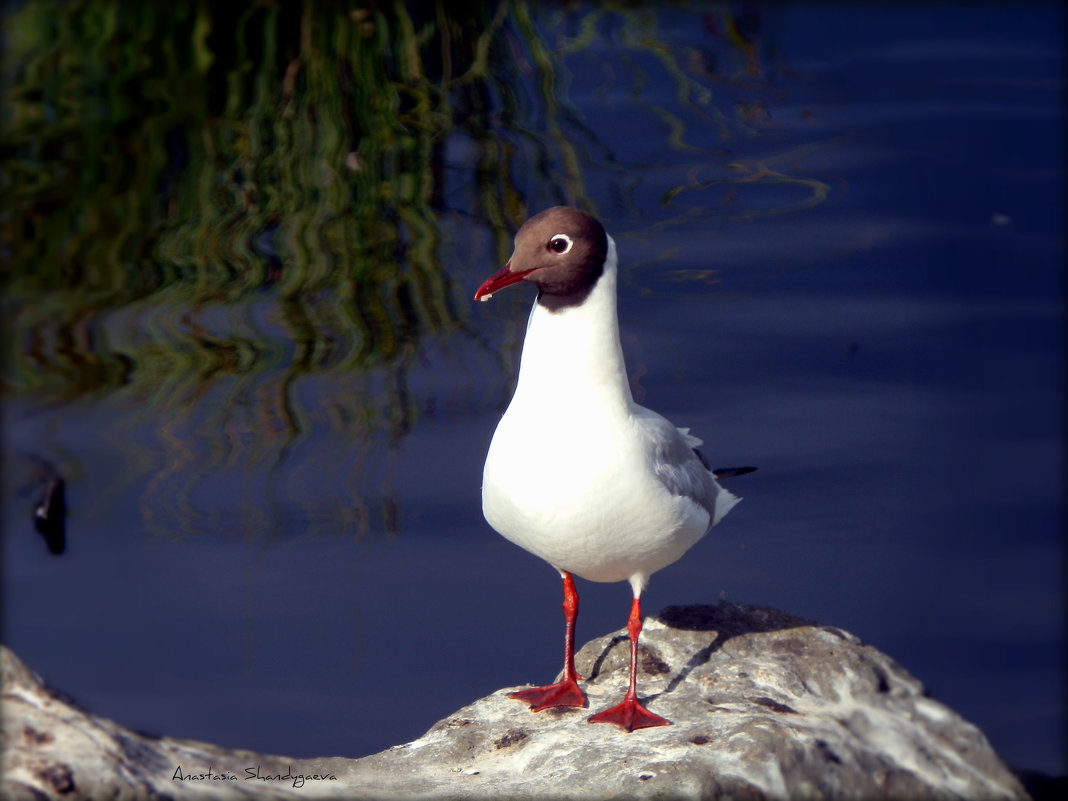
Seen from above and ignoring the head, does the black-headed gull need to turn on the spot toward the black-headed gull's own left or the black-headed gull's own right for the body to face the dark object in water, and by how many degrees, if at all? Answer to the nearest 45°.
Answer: approximately 90° to the black-headed gull's own right

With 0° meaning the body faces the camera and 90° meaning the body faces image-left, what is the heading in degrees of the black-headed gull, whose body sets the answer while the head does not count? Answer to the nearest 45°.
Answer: approximately 45°
